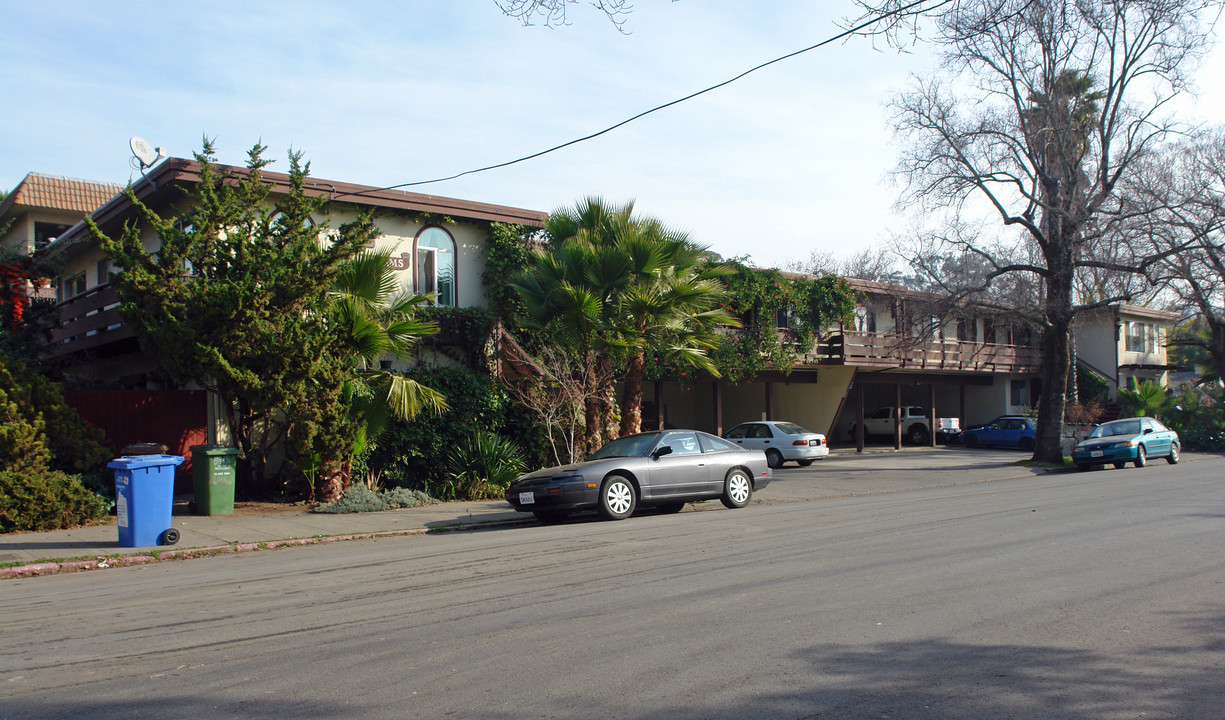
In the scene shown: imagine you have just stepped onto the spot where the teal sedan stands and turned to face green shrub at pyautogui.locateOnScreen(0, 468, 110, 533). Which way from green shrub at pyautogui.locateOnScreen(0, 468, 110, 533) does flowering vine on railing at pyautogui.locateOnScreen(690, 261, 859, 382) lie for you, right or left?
right

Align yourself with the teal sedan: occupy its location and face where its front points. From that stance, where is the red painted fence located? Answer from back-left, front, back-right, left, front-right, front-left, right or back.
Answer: front

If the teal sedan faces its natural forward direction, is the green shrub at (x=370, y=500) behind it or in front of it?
in front

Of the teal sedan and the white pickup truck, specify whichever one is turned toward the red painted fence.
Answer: the teal sedan

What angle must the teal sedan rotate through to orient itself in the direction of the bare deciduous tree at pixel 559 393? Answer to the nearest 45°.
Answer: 0° — it already faces it

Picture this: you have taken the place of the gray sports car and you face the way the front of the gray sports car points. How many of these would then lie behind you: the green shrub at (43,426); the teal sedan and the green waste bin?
1

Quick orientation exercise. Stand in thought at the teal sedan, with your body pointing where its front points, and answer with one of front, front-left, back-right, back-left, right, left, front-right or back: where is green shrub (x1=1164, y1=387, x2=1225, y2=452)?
back-right

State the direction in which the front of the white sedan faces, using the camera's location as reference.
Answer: facing away from the viewer and to the left of the viewer

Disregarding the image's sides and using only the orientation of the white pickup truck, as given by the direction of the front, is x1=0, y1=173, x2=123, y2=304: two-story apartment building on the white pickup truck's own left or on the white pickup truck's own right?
on the white pickup truck's own left

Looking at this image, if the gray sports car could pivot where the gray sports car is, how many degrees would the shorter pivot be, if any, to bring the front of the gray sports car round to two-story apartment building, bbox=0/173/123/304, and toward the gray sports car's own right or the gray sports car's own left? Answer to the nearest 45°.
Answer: approximately 90° to the gray sports car's own right
